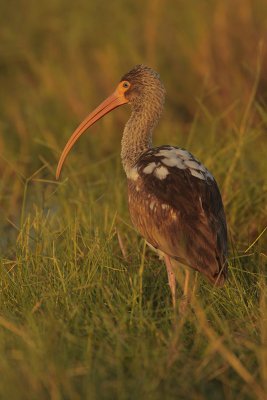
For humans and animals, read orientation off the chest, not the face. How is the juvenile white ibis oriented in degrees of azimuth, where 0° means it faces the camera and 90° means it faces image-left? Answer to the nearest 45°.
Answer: approximately 90°
